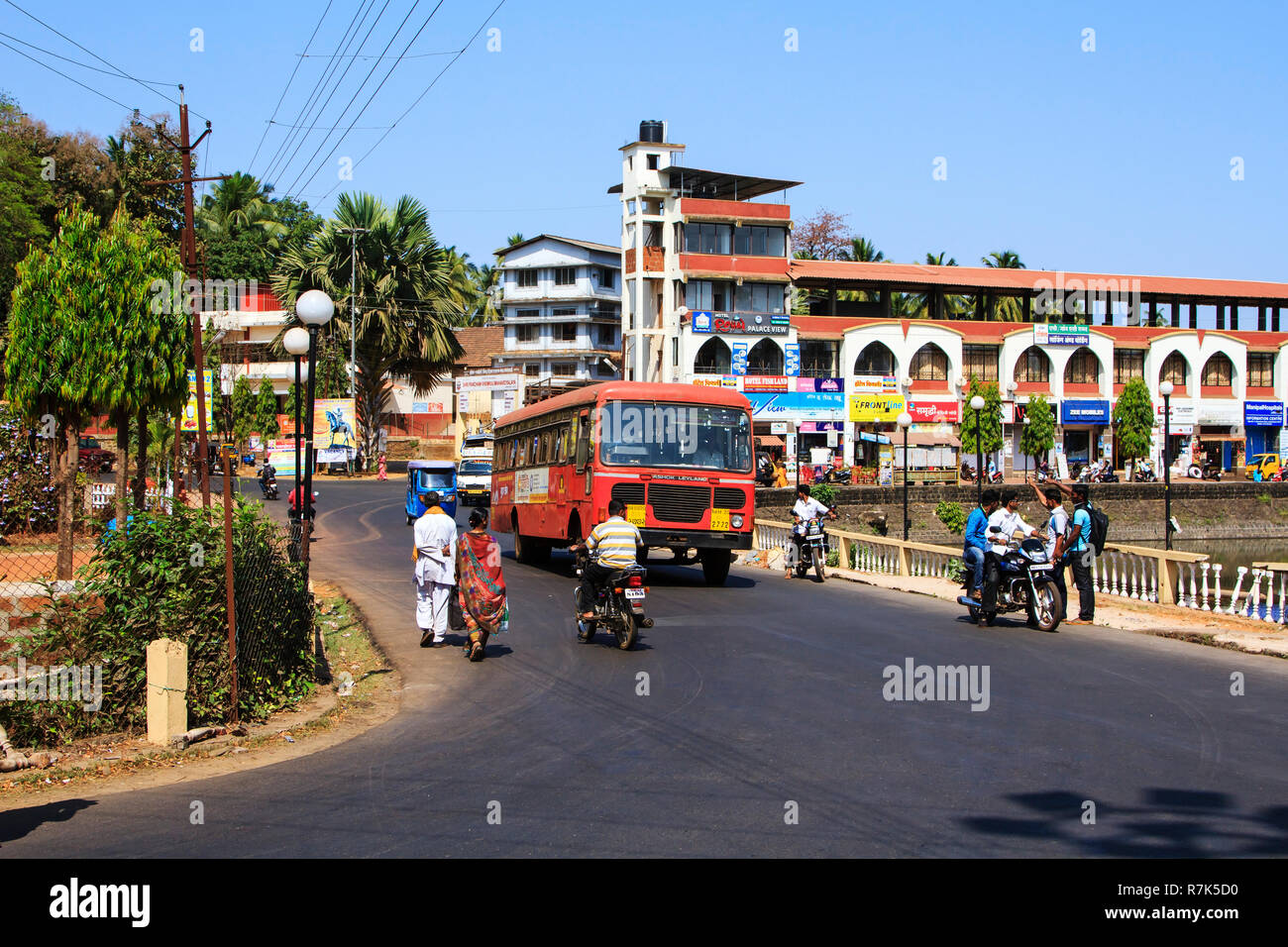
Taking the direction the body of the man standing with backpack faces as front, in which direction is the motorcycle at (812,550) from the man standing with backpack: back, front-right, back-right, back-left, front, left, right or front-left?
front-right

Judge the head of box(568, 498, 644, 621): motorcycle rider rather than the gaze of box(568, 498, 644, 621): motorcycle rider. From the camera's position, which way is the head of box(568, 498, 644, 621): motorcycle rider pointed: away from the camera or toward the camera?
away from the camera

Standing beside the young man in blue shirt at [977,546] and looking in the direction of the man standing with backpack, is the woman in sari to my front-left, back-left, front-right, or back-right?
back-right

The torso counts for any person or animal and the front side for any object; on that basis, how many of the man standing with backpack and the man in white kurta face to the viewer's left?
1

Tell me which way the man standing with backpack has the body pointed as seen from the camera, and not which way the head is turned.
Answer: to the viewer's left

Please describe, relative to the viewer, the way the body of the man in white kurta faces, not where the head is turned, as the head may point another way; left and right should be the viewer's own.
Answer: facing away from the viewer

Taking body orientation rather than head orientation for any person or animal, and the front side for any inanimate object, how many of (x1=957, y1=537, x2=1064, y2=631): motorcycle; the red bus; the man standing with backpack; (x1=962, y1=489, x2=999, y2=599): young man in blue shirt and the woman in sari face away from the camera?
1

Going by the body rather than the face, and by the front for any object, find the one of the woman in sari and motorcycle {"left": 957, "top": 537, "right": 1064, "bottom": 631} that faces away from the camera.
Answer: the woman in sari

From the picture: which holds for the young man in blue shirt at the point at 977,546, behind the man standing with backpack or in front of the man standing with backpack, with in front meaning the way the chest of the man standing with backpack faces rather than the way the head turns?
in front

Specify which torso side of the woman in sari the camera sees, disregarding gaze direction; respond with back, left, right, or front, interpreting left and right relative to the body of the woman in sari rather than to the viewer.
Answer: back
